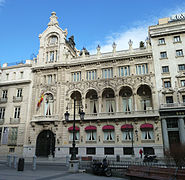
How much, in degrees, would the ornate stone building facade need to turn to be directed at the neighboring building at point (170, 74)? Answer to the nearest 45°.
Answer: approximately 90° to its left

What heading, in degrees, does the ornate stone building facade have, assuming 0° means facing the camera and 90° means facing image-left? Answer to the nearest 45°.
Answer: approximately 0°

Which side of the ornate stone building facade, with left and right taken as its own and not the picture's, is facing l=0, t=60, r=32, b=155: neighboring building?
right
